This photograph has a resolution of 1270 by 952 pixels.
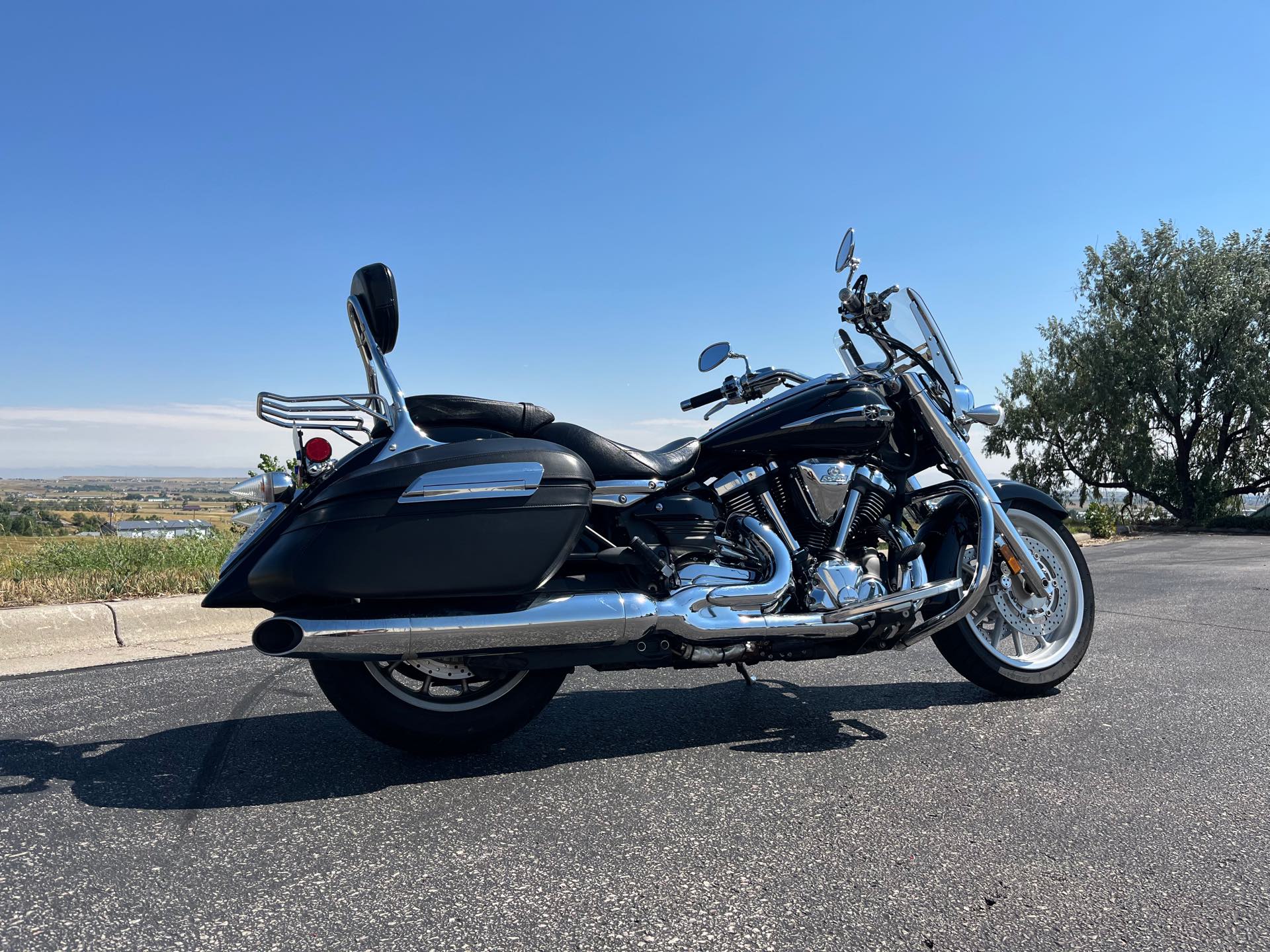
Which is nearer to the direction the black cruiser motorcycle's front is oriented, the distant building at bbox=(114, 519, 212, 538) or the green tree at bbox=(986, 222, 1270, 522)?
the green tree

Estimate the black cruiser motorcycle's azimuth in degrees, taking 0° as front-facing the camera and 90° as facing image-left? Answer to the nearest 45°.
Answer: approximately 270°
